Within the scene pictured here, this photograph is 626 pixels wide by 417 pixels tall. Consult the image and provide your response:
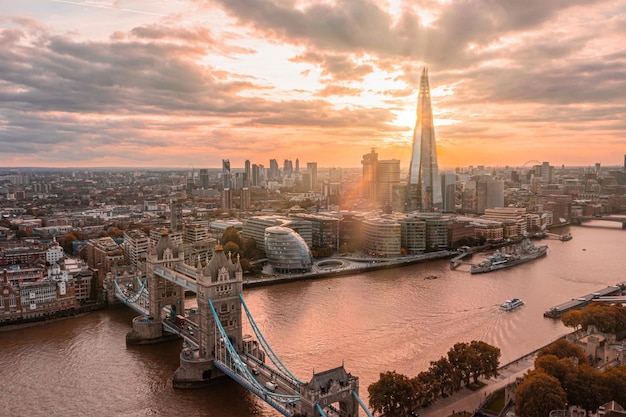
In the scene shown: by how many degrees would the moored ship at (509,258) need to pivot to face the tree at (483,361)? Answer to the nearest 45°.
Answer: approximately 135° to its right

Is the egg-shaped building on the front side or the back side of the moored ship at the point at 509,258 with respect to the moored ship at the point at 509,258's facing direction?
on the back side

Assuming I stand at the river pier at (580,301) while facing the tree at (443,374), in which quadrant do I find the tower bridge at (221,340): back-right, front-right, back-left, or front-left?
front-right

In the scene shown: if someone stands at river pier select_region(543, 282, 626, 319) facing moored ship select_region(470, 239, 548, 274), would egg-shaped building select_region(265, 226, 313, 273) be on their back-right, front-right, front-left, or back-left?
front-left

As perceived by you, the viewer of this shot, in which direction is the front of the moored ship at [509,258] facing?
facing away from the viewer and to the right of the viewer

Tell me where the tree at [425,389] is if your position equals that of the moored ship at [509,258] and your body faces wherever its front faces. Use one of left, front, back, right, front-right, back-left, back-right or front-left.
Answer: back-right

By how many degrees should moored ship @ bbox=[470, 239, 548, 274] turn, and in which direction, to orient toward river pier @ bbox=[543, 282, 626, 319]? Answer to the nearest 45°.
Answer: approximately 135° to its right

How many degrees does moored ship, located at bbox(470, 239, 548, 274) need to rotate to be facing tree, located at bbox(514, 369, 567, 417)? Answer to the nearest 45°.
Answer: approximately 135° to its right

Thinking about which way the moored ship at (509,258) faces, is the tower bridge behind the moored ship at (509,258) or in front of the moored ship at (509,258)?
behind

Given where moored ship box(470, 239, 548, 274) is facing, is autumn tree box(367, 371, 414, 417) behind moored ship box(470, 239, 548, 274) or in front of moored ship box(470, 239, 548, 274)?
behind
